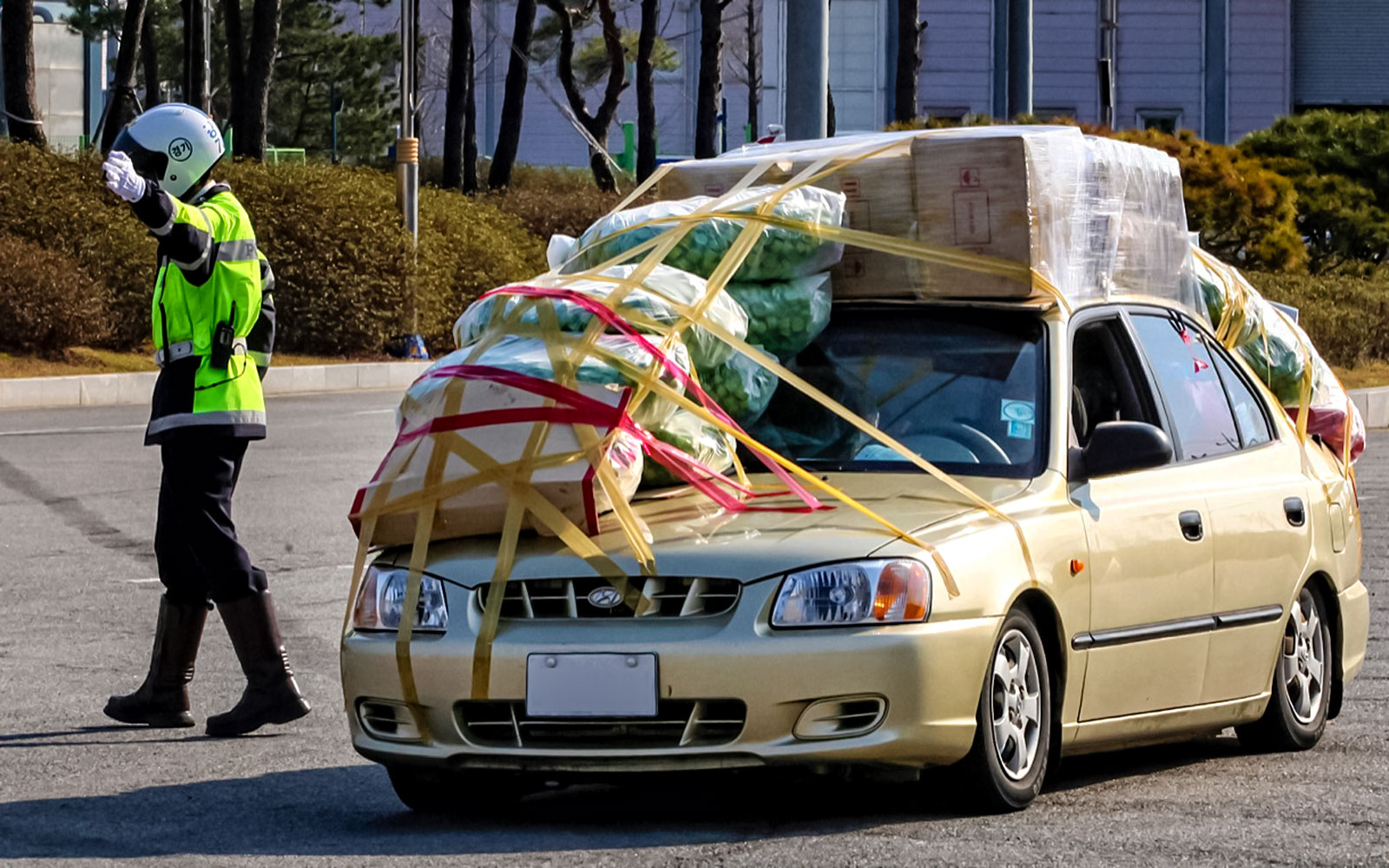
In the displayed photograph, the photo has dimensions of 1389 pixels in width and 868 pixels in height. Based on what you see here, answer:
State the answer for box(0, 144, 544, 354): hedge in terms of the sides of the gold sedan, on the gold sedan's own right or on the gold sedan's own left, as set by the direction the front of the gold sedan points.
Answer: on the gold sedan's own right

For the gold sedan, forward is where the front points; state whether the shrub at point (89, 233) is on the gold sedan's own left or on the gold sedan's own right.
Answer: on the gold sedan's own right

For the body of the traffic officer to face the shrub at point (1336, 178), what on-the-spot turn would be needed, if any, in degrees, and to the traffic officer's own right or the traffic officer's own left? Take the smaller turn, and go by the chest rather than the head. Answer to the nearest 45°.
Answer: approximately 135° to the traffic officer's own right

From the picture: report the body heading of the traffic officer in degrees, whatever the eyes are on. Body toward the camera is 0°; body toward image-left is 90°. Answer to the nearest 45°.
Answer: approximately 90°

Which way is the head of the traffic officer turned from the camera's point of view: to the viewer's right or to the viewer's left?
to the viewer's left

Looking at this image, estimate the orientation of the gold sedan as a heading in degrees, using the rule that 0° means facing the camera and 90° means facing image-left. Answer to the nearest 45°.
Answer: approximately 45°

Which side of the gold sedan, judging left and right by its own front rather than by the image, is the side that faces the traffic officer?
right

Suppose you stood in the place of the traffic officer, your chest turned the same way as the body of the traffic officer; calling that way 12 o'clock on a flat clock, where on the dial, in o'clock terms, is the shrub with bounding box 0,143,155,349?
The shrub is roughly at 3 o'clock from the traffic officer.
